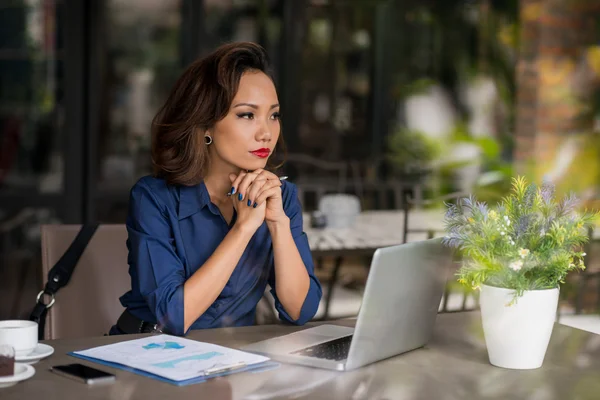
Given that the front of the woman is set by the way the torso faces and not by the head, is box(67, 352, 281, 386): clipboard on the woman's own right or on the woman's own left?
on the woman's own right

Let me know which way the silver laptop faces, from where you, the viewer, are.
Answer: facing away from the viewer and to the left of the viewer

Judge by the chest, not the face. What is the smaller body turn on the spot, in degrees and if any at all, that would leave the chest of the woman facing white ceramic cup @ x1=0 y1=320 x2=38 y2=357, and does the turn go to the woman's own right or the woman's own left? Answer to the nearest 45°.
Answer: approximately 90° to the woman's own right

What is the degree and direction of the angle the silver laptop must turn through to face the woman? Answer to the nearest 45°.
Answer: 0° — it already faces them

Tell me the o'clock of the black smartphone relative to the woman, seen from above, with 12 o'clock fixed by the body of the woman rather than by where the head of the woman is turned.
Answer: The black smartphone is roughly at 2 o'clock from the woman.

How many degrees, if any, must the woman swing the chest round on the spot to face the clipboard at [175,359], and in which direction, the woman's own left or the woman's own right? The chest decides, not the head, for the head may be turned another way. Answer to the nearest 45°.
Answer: approximately 45° to the woman's own right

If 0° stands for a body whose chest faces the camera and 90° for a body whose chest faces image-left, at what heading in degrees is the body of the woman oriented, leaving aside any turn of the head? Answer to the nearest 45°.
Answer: approximately 315°

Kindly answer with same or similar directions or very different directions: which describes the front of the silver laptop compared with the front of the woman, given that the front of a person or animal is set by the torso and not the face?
very different directions

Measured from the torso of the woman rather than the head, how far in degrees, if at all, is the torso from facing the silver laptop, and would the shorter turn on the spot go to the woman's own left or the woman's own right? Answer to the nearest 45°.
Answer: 0° — they already face it

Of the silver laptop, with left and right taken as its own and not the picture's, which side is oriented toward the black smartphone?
left
